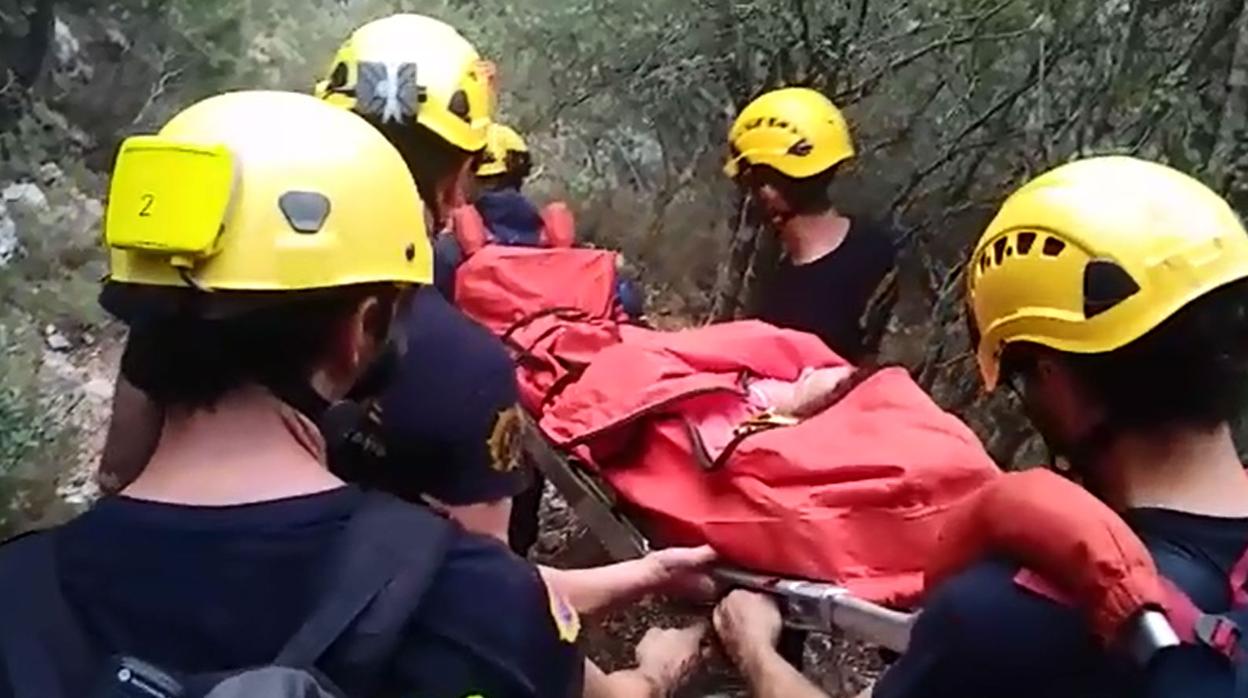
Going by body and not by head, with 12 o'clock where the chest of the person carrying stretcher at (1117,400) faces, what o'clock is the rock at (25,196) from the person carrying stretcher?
The rock is roughly at 12 o'clock from the person carrying stretcher.

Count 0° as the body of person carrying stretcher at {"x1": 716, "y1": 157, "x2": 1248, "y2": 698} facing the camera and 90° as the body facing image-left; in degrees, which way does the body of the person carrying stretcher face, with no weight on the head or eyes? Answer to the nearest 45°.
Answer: approximately 135°

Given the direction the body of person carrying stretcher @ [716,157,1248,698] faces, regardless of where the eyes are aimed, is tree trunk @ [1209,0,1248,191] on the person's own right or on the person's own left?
on the person's own right

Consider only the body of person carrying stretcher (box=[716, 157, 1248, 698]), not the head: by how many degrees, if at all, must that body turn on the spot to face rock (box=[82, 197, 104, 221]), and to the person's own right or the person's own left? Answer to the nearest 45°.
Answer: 0° — they already face it

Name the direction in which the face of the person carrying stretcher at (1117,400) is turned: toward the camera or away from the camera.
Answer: away from the camera

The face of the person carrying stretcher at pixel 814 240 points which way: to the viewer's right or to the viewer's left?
to the viewer's left
